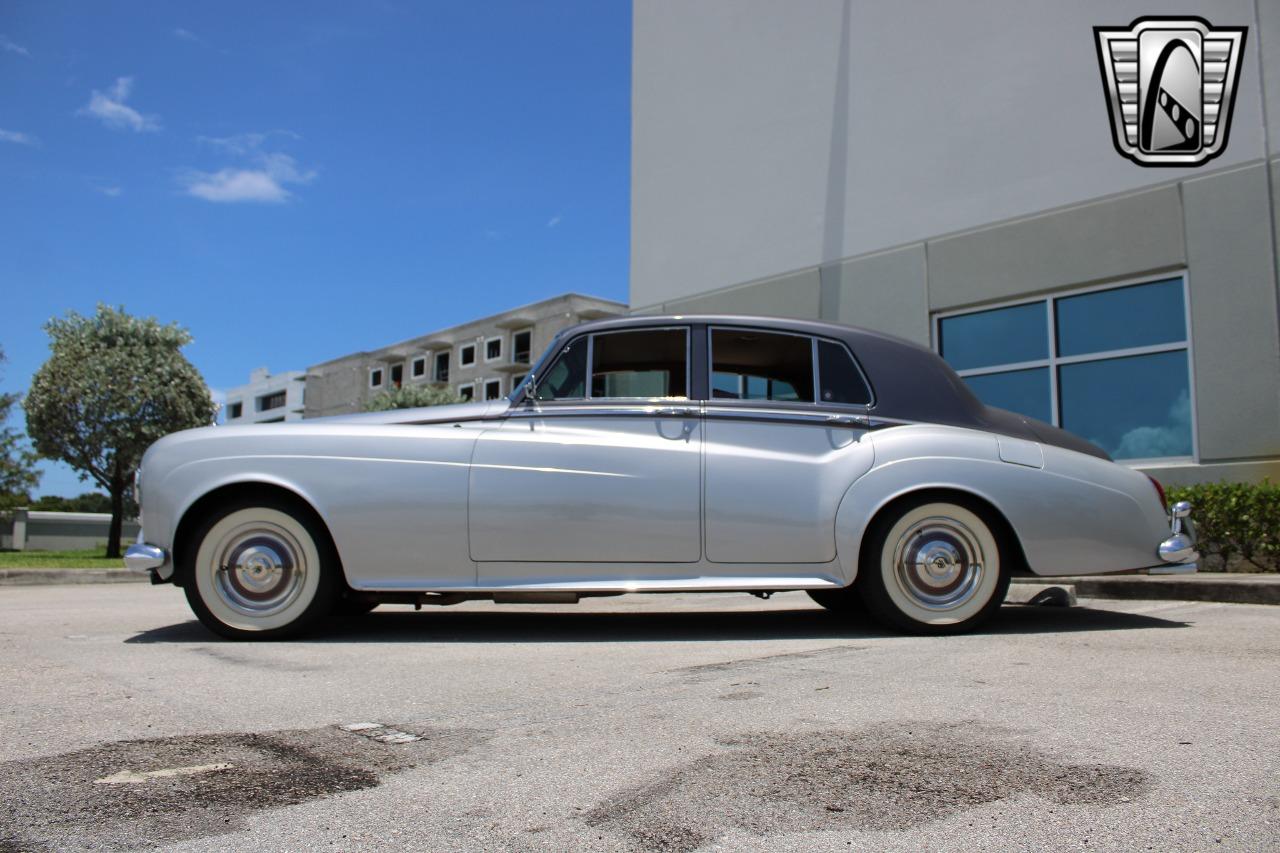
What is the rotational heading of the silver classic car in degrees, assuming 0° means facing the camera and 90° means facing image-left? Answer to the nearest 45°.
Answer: approximately 90°

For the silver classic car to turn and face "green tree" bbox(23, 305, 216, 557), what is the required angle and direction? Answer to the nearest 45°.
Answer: approximately 45° to its right

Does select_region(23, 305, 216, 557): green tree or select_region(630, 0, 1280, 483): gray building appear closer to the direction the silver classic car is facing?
the green tree

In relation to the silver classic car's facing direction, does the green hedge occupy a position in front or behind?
behind

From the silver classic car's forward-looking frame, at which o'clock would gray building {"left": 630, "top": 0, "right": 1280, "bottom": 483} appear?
The gray building is roughly at 4 o'clock from the silver classic car.

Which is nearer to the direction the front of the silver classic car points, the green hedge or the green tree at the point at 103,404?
the green tree
